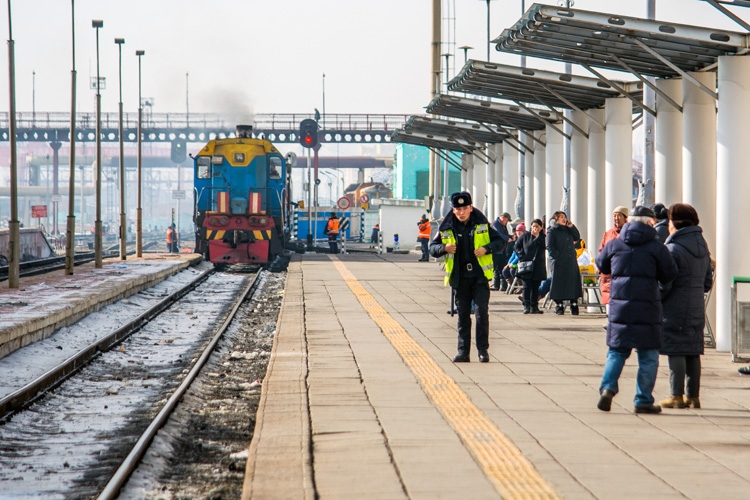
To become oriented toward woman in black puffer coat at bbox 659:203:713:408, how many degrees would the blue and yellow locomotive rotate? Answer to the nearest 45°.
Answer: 0° — it already faces them

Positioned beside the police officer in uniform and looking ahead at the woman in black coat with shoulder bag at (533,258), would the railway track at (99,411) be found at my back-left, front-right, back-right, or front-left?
back-left

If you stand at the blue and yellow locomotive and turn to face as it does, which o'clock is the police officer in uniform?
The police officer in uniform is roughly at 12 o'clock from the blue and yellow locomotive.

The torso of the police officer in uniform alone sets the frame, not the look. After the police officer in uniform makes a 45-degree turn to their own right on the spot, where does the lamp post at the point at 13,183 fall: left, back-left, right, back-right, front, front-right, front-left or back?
right

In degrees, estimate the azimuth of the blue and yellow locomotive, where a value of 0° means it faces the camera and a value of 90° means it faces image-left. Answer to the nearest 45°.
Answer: approximately 0°

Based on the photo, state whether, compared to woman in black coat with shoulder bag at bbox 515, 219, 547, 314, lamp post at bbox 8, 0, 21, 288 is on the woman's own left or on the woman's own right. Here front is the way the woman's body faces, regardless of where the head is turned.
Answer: on the woman's own right

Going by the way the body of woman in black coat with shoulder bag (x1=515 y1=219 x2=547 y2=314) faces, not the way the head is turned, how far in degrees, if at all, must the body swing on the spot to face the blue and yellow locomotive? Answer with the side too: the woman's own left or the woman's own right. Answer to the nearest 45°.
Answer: approximately 135° to the woman's own right

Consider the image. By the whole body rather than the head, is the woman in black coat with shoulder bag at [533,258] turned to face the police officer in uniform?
yes

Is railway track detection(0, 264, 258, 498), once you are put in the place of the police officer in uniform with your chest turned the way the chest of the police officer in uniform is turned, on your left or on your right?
on your right

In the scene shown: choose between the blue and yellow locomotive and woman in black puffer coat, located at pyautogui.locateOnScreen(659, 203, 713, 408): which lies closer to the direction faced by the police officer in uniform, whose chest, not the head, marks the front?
the woman in black puffer coat
